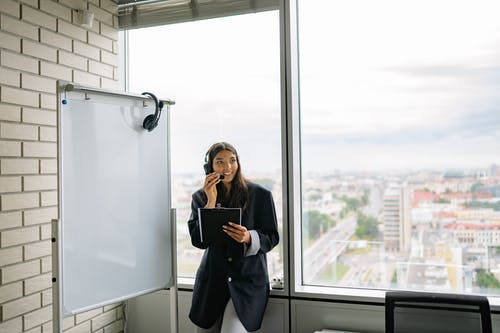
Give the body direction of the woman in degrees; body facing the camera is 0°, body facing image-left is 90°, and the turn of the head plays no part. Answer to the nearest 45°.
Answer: approximately 0°

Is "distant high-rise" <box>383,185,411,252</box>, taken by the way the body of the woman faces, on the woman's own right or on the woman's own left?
on the woman's own left

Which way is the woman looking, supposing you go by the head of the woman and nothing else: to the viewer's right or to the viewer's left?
to the viewer's right

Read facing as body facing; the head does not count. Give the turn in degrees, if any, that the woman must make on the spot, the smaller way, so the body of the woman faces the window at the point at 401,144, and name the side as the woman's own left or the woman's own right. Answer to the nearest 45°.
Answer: approximately 90° to the woman's own left

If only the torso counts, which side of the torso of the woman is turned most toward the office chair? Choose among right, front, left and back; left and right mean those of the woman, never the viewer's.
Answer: left
